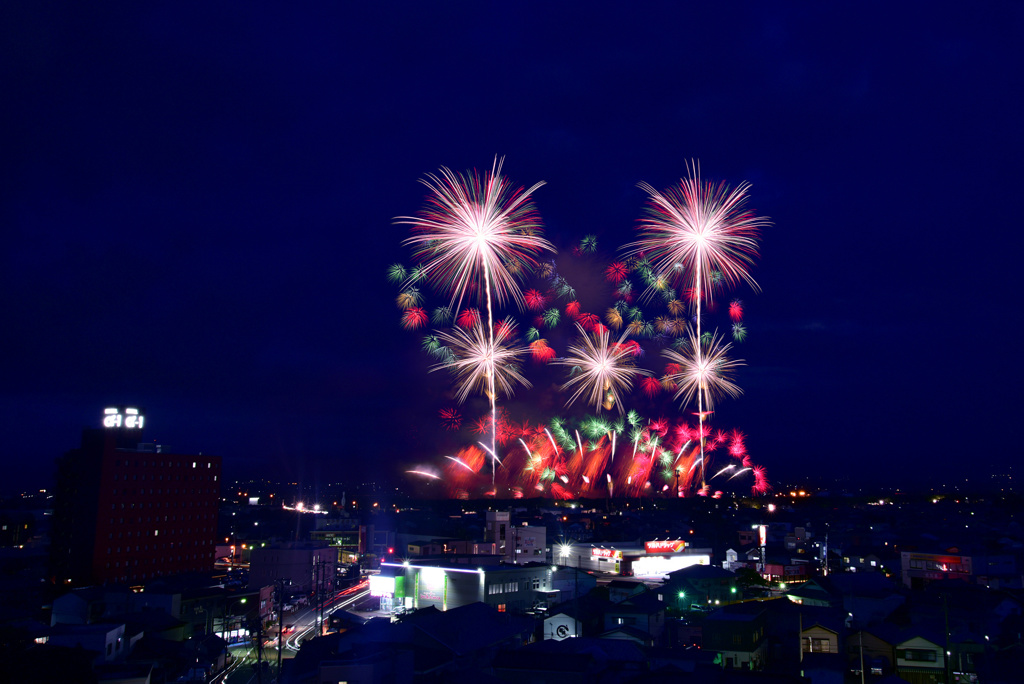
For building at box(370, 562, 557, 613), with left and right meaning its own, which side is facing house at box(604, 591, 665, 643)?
left

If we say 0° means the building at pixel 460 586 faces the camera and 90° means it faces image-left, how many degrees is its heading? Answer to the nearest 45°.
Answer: approximately 45°

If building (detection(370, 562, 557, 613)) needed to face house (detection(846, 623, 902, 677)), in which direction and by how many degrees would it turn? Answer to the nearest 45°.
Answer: approximately 90° to its left

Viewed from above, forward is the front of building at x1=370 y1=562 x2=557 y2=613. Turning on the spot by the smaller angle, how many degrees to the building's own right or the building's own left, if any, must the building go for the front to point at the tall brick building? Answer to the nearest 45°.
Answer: approximately 90° to the building's own right

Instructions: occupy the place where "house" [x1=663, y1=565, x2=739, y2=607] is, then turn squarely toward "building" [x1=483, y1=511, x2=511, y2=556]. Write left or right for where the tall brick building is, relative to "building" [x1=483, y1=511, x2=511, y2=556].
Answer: left

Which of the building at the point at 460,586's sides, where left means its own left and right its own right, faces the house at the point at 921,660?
left

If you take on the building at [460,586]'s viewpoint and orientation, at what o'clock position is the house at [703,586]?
The house is roughly at 8 o'clock from the building.

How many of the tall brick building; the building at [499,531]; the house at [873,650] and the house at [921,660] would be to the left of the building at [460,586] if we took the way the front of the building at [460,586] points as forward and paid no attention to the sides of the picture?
2

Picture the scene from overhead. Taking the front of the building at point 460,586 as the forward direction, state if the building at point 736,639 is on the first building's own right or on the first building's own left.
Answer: on the first building's own left
